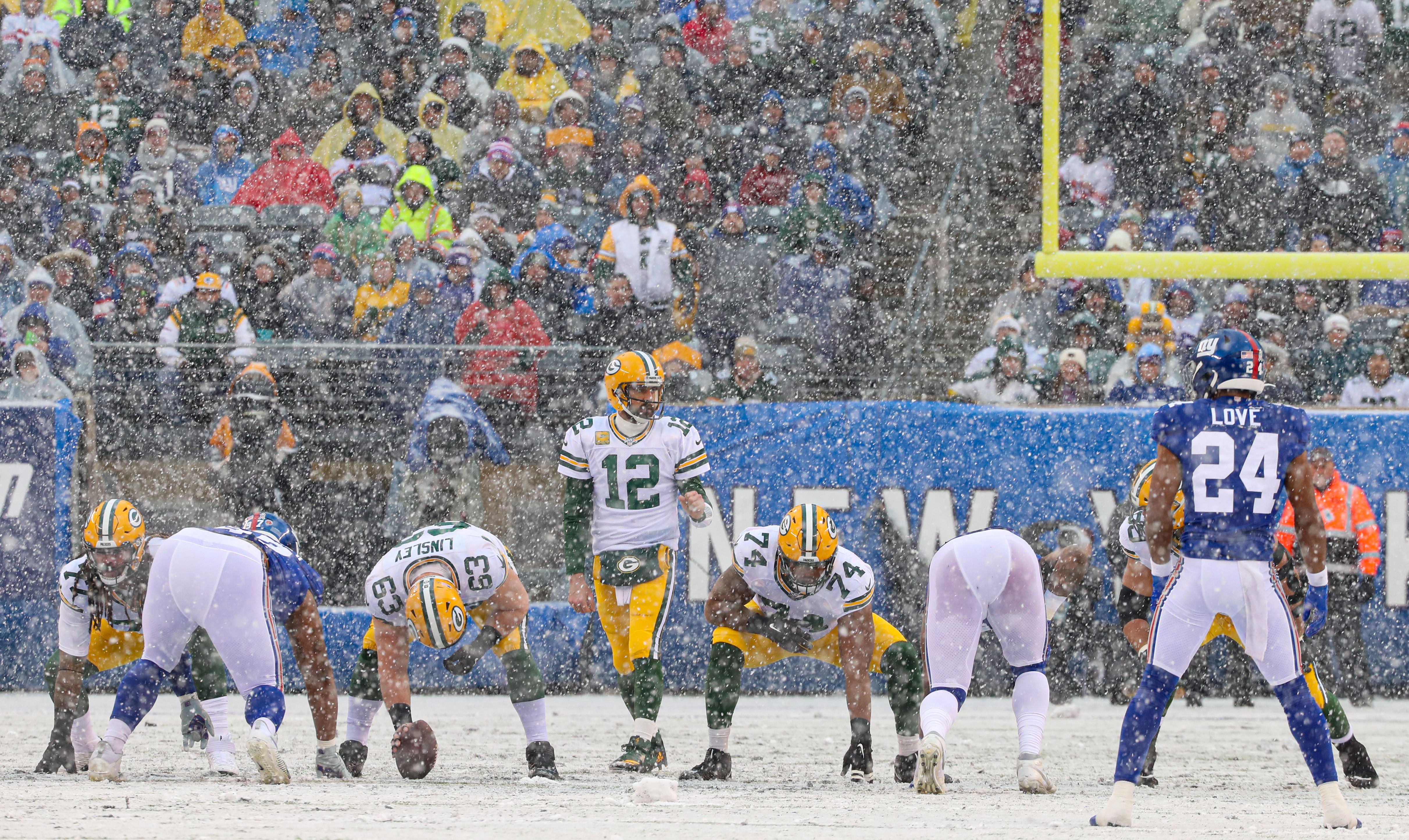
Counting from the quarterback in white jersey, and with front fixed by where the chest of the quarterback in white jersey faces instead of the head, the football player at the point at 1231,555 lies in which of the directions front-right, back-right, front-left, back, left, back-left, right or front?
front-left

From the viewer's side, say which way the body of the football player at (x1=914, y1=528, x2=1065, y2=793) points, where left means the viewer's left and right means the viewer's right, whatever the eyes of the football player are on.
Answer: facing away from the viewer

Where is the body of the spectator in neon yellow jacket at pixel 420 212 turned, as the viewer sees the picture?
toward the camera

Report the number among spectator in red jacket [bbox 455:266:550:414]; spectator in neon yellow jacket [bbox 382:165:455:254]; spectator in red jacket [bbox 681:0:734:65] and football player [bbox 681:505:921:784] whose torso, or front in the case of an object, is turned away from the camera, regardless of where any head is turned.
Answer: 0

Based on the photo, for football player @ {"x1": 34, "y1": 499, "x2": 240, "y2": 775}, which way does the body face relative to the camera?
toward the camera

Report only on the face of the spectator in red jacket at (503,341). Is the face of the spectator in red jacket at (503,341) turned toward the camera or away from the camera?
toward the camera

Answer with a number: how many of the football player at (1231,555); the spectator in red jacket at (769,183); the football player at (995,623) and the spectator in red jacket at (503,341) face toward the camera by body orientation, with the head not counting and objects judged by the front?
2

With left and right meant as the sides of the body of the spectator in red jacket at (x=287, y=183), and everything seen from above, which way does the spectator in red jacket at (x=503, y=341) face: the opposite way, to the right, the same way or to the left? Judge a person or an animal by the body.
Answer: the same way

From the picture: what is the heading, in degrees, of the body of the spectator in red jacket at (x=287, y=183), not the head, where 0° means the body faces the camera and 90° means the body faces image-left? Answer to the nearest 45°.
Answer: approximately 0°

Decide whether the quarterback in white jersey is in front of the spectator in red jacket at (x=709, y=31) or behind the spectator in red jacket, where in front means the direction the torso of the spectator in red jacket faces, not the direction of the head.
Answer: in front

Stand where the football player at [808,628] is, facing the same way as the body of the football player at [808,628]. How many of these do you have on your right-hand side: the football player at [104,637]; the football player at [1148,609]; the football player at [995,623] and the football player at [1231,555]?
1

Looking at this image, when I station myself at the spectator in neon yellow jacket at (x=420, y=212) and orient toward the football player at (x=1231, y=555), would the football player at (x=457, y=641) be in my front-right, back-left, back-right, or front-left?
front-right

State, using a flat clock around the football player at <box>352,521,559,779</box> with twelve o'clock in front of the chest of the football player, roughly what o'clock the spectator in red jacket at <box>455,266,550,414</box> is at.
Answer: The spectator in red jacket is roughly at 6 o'clock from the football player.

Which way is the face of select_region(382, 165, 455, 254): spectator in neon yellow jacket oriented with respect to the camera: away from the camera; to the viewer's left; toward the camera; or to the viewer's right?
toward the camera

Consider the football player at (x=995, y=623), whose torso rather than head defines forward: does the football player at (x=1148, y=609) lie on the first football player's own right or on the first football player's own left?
on the first football player's own right

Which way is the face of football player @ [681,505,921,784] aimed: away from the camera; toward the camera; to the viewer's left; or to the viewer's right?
toward the camera

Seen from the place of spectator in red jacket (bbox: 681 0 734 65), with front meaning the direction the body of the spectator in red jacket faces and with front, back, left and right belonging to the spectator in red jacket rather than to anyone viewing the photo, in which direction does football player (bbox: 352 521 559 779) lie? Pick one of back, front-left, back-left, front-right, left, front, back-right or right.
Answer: front

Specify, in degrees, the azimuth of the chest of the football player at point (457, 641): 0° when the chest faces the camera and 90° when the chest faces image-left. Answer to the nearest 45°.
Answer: approximately 0°

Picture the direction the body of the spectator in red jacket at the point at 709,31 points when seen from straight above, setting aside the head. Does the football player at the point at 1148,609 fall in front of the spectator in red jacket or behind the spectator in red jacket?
in front

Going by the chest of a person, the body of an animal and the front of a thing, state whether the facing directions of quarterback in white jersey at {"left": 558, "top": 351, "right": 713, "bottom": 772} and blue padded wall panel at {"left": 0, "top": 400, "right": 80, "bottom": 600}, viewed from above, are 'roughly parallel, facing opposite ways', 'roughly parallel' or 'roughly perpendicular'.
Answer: roughly parallel

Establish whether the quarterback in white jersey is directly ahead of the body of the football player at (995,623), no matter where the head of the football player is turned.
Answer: no
